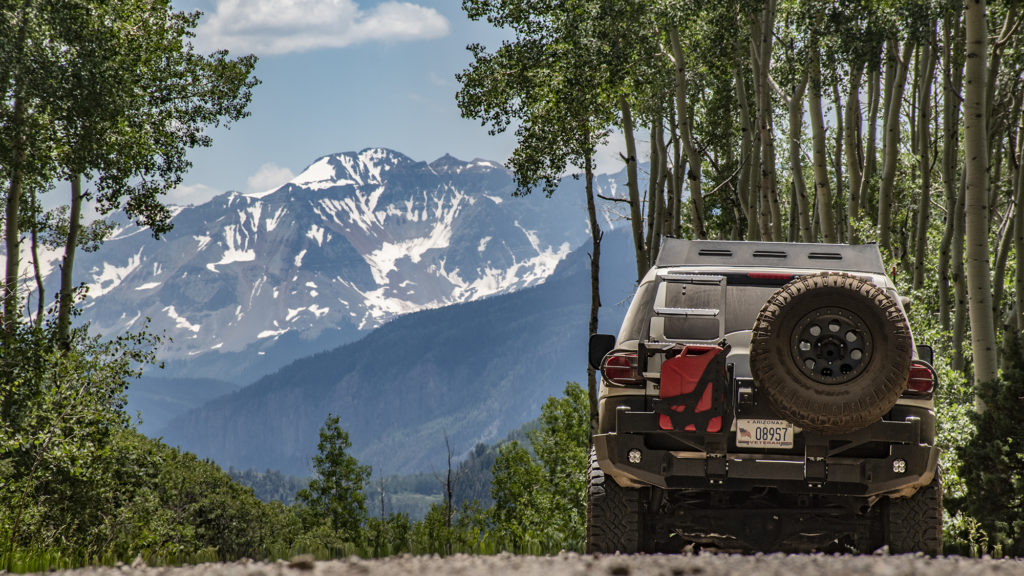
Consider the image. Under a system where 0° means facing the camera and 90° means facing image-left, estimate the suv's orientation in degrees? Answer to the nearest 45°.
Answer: approximately 180°
